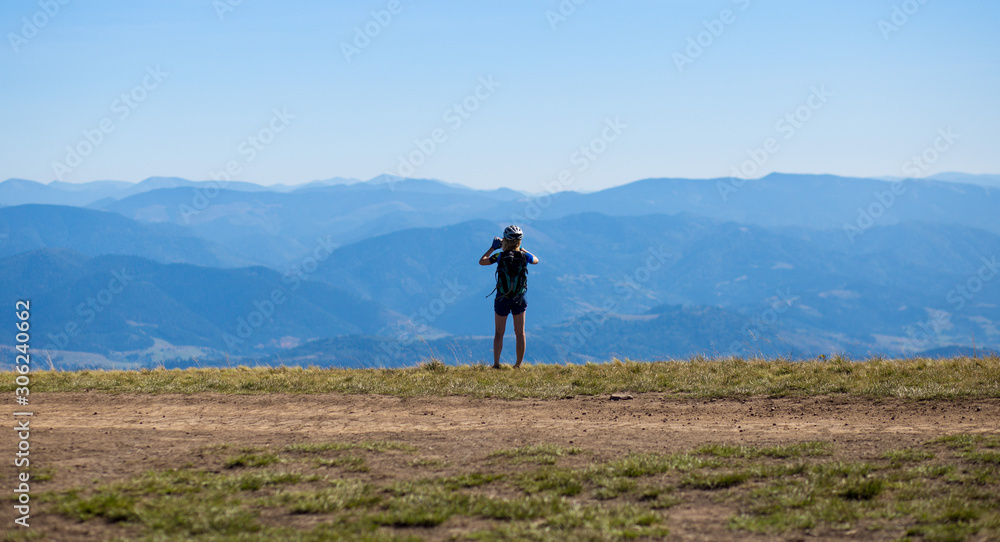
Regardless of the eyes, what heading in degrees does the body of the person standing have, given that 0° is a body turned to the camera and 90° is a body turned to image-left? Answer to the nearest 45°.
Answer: approximately 180°

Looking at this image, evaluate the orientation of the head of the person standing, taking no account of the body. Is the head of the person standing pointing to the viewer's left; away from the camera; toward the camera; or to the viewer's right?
away from the camera
